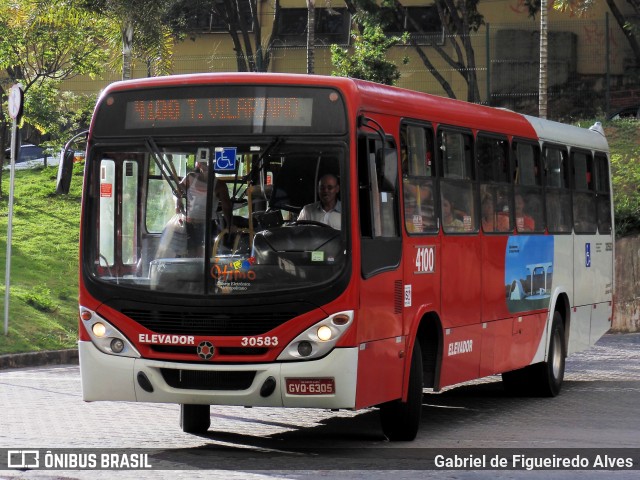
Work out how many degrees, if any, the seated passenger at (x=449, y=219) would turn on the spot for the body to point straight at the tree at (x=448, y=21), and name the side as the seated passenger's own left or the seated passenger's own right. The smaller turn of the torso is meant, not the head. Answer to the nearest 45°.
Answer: approximately 135° to the seated passenger's own right

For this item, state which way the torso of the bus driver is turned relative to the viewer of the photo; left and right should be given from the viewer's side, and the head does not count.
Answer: facing the viewer

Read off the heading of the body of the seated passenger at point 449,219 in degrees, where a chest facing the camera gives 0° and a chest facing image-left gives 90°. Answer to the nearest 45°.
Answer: approximately 45°

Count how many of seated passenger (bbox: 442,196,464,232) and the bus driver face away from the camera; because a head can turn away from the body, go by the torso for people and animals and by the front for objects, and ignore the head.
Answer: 0

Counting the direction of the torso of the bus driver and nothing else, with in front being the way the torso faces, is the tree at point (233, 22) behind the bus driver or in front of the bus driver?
behind

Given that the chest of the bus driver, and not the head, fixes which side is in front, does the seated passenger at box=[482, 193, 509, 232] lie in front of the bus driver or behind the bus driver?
behind

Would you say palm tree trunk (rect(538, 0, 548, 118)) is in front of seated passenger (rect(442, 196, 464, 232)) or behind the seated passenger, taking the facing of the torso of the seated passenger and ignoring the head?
behind

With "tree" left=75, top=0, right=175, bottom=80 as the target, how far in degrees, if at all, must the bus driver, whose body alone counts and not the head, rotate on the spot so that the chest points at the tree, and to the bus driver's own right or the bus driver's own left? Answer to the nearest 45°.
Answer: approximately 180°

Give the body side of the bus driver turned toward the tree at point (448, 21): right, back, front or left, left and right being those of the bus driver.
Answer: back

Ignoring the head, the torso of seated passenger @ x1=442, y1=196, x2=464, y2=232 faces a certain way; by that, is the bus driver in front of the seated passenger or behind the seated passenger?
in front

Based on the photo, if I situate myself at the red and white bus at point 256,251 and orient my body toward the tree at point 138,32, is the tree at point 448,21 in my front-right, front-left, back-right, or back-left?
front-right

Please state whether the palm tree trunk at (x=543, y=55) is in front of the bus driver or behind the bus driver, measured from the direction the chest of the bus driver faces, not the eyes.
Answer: behind
